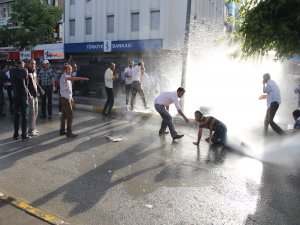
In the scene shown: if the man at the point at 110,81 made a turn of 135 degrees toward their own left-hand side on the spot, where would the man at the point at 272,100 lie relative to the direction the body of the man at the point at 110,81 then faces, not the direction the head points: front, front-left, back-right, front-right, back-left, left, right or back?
back

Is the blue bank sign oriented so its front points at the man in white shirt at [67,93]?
yes

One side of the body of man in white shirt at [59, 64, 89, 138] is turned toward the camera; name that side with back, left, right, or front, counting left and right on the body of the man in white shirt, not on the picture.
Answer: right

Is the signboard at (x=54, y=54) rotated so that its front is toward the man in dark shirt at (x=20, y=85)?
yes

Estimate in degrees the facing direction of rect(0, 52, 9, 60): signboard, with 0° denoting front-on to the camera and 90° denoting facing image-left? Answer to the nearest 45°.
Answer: approximately 0°
